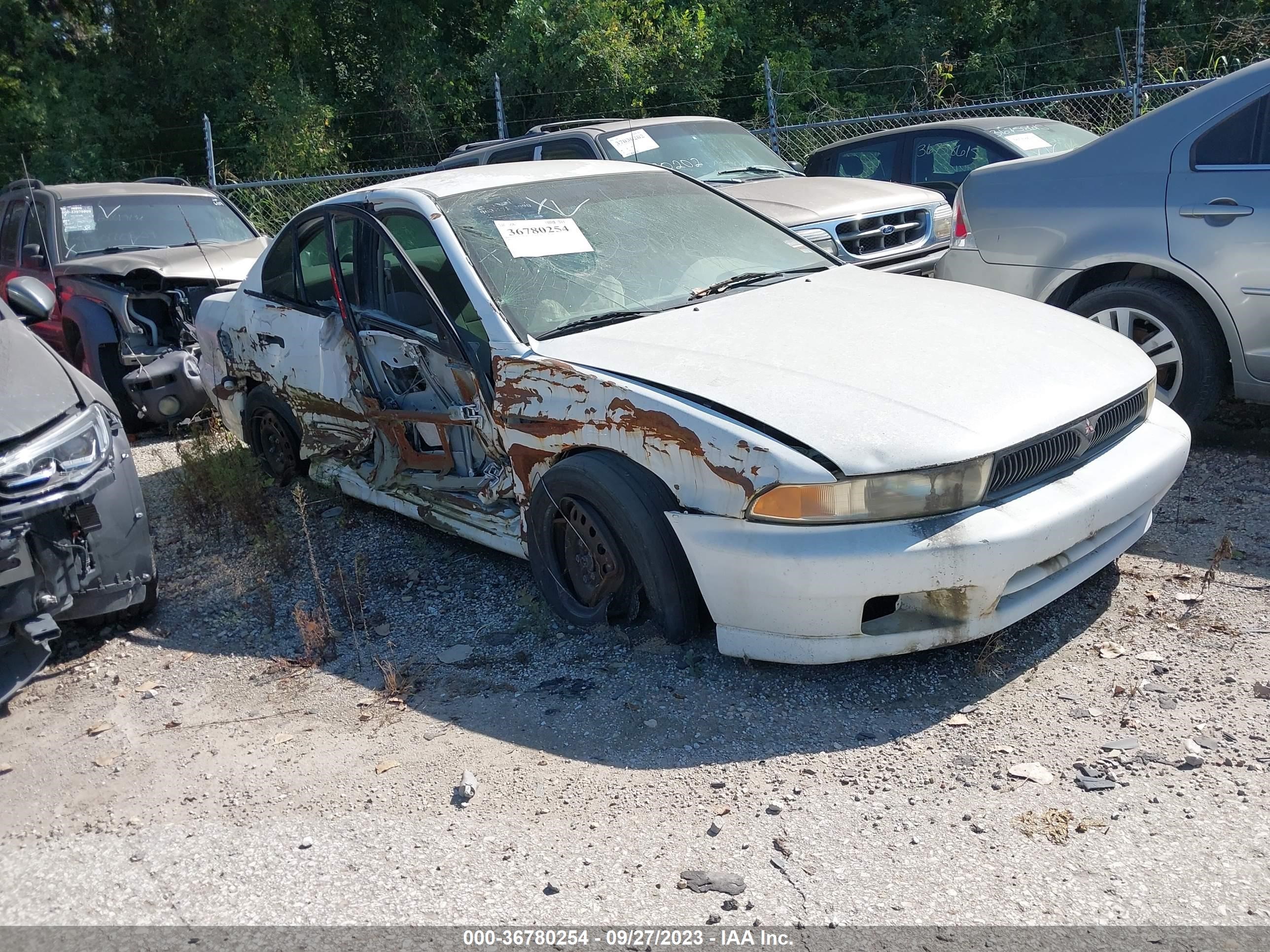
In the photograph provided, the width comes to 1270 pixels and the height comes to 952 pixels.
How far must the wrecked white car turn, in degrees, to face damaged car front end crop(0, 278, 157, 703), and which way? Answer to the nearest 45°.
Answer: approximately 135° to its right

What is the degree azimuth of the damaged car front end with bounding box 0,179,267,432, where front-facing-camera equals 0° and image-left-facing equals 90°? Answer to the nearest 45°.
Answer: approximately 315°

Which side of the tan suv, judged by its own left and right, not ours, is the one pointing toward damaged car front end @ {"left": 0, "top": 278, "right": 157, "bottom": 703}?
right

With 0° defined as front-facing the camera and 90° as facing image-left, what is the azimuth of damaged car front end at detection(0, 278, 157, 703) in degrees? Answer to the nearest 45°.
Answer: approximately 315°

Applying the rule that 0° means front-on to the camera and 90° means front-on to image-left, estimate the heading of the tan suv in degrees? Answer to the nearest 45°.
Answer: approximately 315°

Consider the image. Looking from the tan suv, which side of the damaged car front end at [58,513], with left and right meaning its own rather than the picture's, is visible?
left

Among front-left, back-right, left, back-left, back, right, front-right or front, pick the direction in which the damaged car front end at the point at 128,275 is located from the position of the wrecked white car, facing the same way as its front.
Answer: back

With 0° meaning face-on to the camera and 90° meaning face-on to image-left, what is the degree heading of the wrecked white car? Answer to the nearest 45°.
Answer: approximately 315°

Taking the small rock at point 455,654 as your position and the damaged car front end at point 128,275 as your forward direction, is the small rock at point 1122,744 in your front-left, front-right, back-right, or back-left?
back-right
